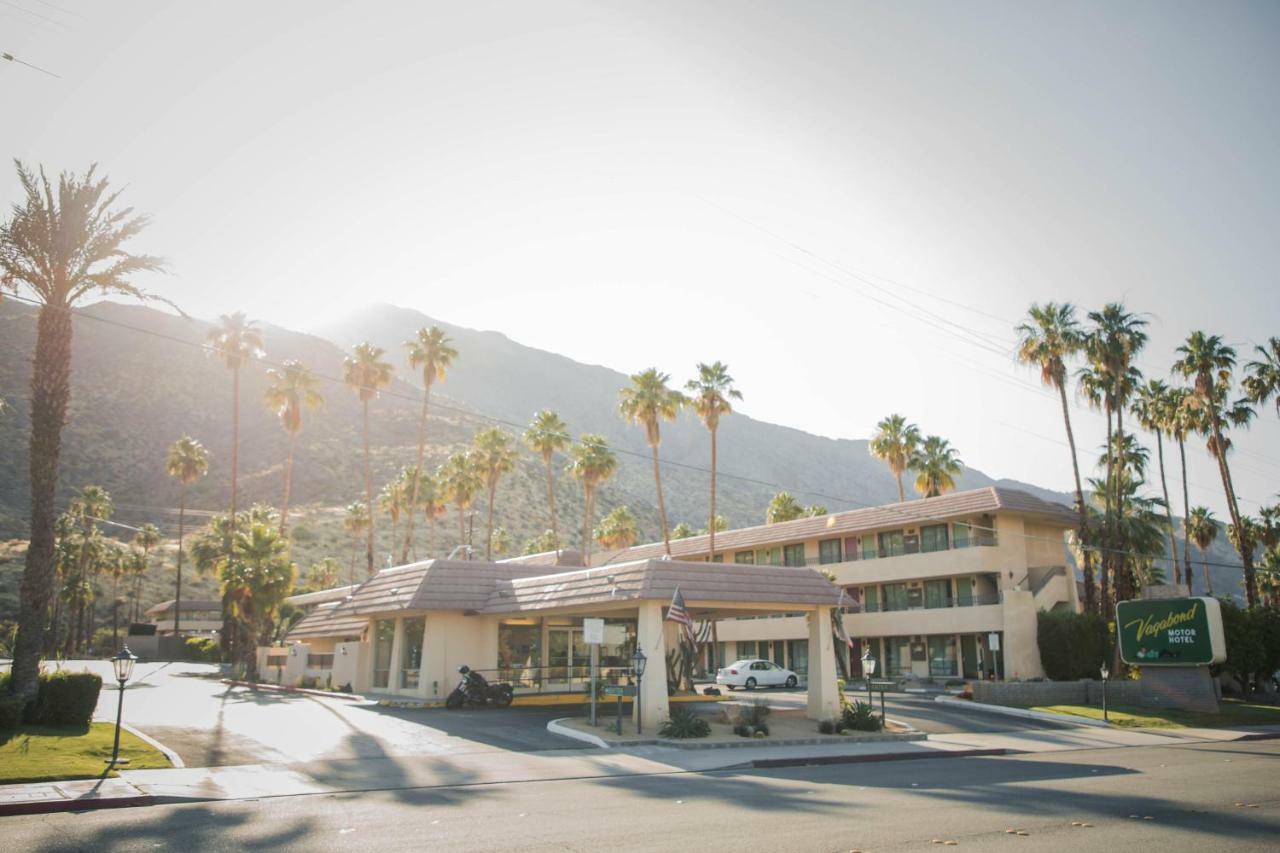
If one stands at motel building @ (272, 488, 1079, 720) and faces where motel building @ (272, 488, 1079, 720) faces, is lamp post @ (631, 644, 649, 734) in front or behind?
in front

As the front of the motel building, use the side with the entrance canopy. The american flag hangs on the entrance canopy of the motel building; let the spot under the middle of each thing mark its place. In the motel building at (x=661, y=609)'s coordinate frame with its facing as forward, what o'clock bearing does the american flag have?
The american flag is roughly at 12 o'clock from the motel building.

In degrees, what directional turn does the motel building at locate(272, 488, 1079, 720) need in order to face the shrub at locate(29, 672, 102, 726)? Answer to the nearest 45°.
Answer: approximately 45° to its right

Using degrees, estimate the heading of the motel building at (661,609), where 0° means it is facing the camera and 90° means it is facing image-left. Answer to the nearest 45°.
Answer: approximately 0°

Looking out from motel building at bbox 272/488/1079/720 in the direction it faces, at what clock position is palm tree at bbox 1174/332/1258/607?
The palm tree is roughly at 8 o'clock from the motel building.

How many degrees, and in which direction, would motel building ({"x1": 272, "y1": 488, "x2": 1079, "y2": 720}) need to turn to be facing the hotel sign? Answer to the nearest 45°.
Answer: approximately 90° to its left

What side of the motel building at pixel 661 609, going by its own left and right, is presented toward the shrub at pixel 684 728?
front

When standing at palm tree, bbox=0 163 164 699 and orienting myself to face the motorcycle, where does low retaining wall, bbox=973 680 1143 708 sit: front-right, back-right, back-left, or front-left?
front-right
